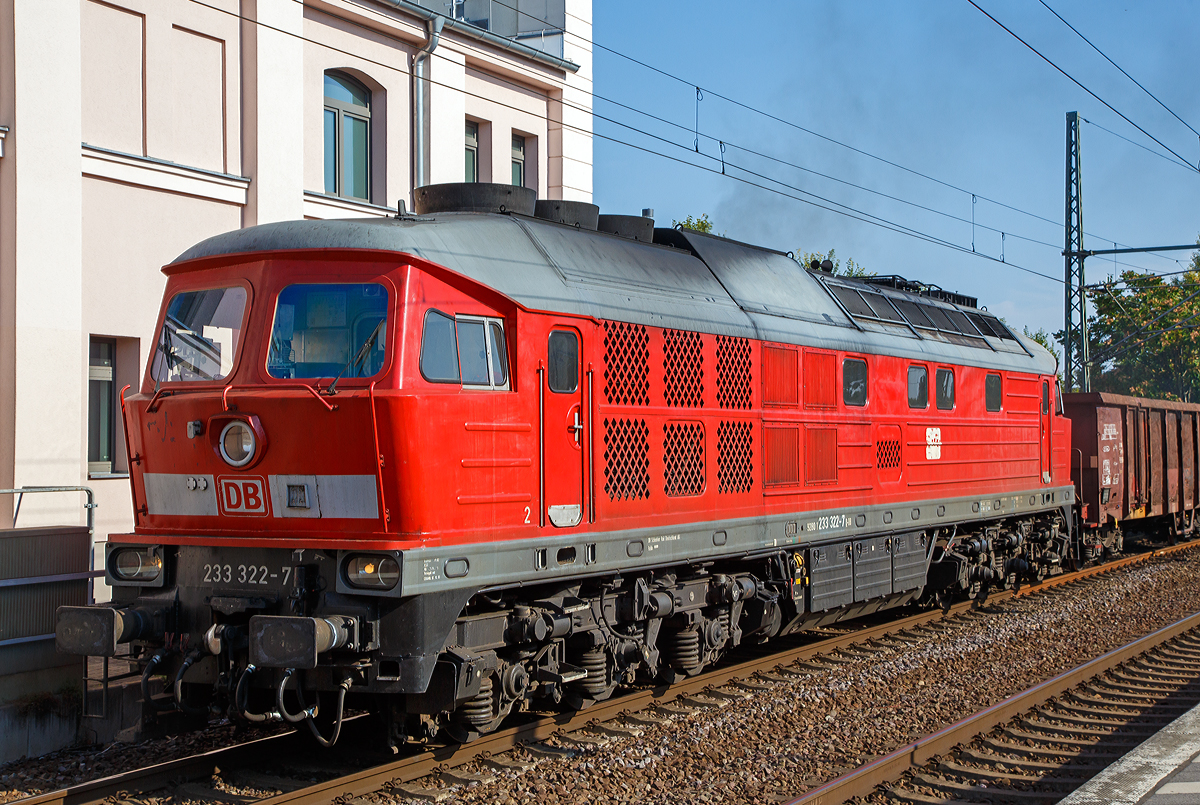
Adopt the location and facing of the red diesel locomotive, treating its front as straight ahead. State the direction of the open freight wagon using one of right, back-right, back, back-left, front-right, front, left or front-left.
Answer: back

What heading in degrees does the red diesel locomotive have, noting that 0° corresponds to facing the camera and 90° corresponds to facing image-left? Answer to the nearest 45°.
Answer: approximately 45°
